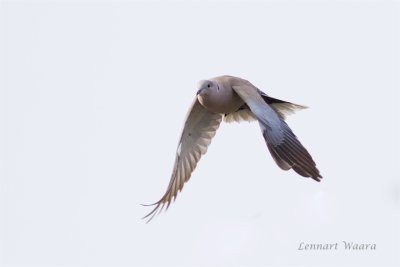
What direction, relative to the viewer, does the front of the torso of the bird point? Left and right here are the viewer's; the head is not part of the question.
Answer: facing the viewer and to the left of the viewer
